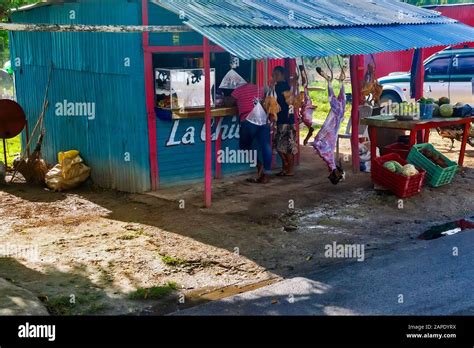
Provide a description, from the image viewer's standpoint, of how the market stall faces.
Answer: facing the viewer and to the right of the viewer

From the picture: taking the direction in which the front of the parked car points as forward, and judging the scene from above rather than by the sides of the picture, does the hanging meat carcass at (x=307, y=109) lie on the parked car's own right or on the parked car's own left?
on the parked car's own left

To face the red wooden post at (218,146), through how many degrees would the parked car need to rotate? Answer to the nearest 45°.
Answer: approximately 45° to its left

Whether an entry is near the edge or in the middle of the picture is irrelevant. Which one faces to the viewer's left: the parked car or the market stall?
the parked car

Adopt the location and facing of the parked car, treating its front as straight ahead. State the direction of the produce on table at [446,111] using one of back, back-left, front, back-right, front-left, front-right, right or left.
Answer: left

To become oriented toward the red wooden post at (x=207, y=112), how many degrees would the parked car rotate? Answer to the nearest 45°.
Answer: approximately 90° to its left

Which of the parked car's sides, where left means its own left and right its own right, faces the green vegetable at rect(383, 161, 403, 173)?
left

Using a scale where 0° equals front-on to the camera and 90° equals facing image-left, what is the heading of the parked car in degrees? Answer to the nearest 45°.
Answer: approximately 90°

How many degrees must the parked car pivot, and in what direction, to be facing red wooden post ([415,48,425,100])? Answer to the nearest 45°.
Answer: approximately 90° to its left

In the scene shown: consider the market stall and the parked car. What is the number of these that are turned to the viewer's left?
1
